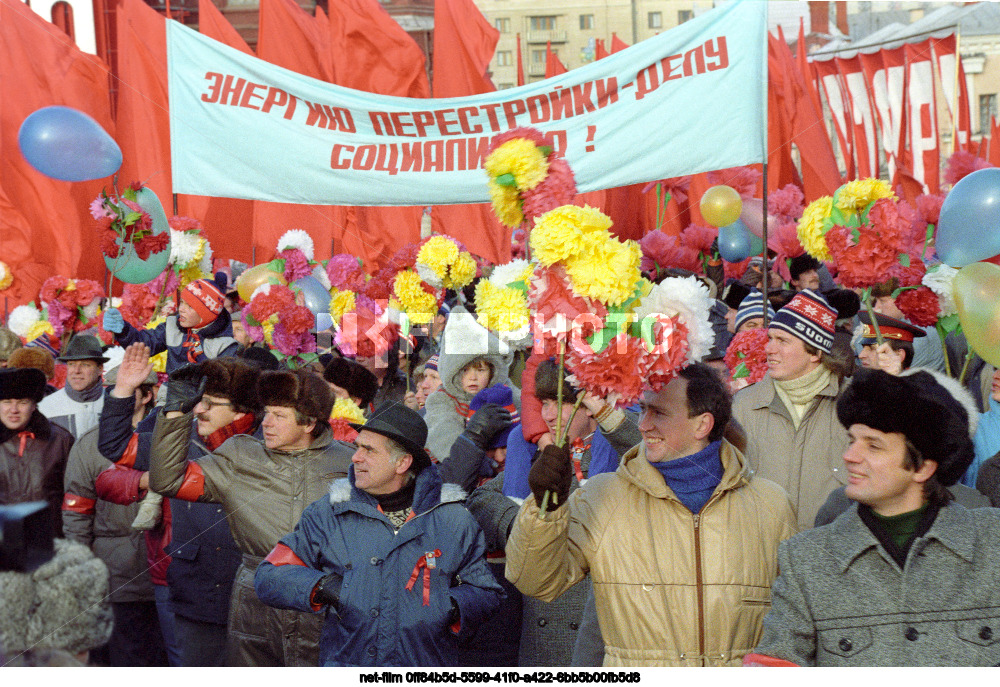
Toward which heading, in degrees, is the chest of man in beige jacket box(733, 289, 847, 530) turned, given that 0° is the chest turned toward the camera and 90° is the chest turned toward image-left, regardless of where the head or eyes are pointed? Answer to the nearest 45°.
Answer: approximately 45°

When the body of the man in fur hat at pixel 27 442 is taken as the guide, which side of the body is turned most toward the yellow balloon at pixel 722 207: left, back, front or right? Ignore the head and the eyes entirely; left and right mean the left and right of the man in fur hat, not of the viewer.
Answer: left

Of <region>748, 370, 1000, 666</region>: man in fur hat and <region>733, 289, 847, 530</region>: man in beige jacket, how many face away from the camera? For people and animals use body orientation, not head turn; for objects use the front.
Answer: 0

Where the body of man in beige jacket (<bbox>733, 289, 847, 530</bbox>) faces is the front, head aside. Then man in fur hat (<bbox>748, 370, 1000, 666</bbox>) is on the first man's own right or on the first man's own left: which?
on the first man's own left

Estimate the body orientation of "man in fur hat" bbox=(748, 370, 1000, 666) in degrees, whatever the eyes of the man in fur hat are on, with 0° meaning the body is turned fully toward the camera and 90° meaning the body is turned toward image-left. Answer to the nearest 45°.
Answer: approximately 45°

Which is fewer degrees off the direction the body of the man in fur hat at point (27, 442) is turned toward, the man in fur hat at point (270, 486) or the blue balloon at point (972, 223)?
the man in fur hat
